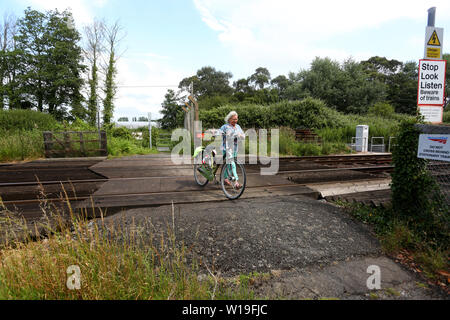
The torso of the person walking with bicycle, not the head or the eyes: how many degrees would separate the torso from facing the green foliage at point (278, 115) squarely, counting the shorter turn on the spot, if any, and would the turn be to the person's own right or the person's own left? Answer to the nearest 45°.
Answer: approximately 135° to the person's own left

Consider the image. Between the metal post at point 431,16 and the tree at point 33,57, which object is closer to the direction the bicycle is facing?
the metal post

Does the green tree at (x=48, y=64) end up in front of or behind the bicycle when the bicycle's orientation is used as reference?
behind

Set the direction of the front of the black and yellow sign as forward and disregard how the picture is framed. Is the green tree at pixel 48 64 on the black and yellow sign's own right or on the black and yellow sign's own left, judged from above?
on the black and yellow sign's own right

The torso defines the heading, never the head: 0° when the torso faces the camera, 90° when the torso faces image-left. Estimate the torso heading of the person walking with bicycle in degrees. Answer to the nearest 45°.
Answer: approximately 315°

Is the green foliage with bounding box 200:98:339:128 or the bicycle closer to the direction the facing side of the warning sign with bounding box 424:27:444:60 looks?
the bicycle

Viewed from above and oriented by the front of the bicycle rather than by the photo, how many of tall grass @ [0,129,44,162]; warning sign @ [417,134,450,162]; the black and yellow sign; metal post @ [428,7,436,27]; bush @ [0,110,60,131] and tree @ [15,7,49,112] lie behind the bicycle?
3

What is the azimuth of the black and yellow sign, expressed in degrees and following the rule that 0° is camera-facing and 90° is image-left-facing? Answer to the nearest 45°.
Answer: approximately 0°

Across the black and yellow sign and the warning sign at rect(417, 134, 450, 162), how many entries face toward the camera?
2
